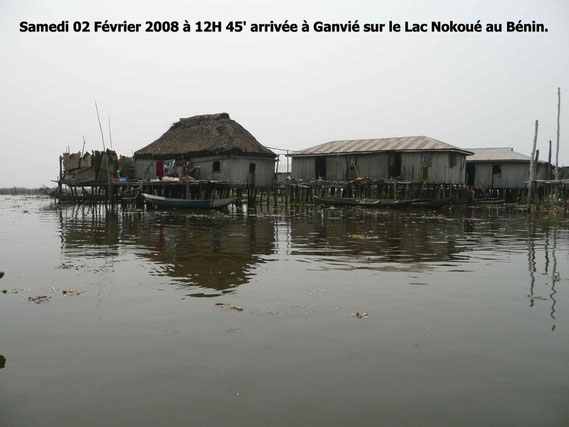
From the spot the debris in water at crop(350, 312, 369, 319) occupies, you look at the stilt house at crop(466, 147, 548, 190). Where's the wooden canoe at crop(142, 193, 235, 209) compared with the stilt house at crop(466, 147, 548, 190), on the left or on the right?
left

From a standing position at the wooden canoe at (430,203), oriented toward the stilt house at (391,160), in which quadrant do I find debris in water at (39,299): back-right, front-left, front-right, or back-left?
back-left
